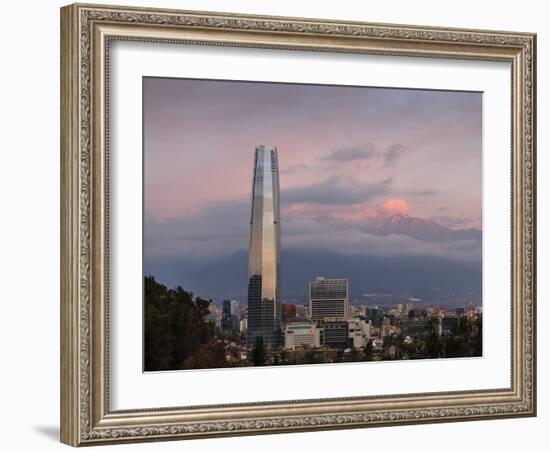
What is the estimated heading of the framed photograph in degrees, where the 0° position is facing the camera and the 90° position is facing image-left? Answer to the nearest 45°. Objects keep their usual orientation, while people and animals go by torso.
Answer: approximately 315°
